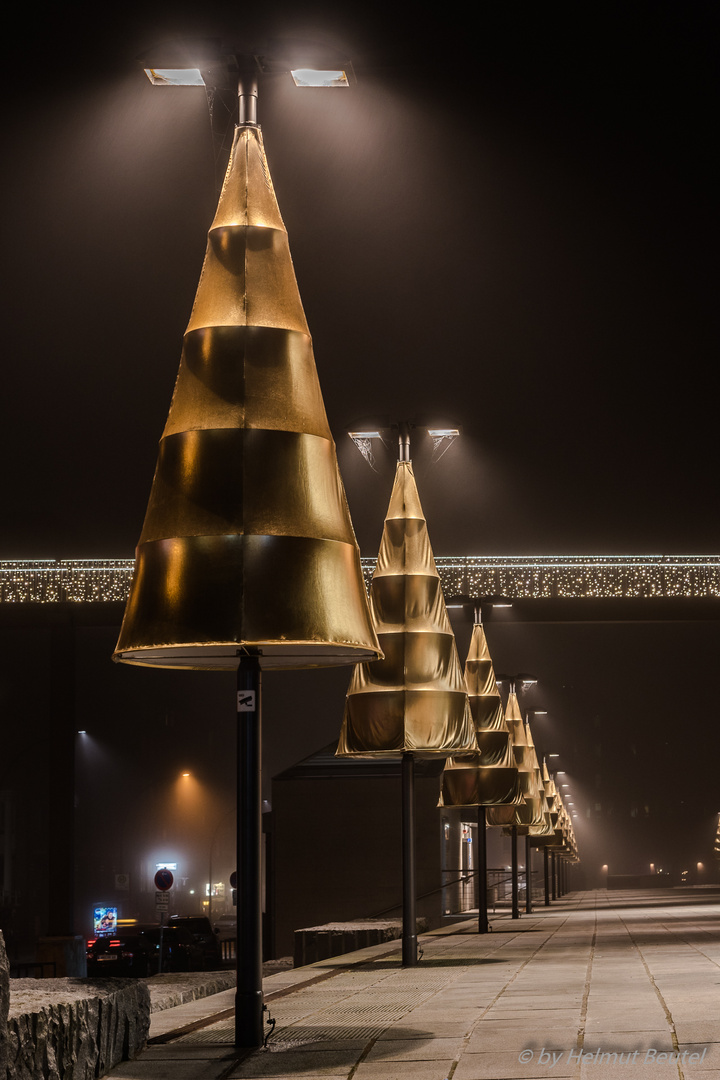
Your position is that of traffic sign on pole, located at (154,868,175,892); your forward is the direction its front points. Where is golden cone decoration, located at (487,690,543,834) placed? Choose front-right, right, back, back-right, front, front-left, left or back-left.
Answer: front-left

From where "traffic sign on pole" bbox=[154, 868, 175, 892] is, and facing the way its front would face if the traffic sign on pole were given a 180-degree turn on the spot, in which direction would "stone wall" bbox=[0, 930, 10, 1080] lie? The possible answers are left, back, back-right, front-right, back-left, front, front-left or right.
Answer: back

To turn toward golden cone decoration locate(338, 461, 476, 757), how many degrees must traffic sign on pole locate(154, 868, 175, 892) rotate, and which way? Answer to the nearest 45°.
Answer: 0° — it already faces it

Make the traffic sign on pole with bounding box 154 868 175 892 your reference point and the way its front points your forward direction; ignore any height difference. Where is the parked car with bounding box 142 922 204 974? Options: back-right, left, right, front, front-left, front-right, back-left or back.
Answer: back

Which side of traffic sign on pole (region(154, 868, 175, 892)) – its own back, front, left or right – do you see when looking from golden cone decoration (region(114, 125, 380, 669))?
front

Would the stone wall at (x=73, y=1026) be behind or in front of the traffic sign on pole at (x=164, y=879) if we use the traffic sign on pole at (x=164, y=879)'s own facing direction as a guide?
in front

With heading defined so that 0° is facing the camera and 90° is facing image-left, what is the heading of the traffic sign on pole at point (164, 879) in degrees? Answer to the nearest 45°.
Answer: approximately 0°
